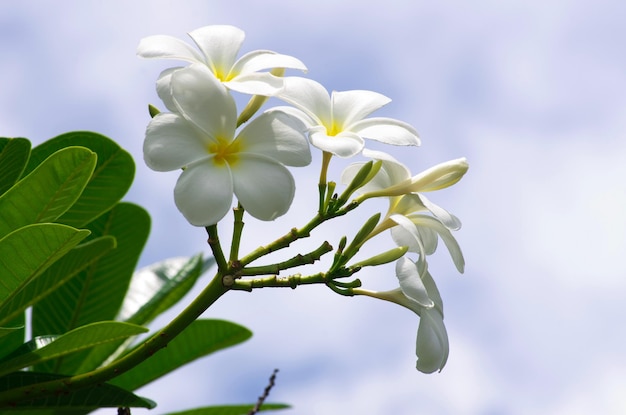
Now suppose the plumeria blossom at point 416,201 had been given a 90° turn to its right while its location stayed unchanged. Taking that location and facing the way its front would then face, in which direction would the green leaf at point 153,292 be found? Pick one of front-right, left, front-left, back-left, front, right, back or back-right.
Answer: back-right

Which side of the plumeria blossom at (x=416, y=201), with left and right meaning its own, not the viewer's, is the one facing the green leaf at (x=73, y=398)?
back

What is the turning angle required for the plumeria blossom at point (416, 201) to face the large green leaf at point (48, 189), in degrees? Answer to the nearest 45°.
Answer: approximately 180°

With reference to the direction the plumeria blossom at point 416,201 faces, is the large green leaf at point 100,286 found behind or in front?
behind

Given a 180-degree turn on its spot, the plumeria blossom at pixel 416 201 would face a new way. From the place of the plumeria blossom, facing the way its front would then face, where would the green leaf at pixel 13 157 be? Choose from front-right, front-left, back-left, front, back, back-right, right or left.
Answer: front

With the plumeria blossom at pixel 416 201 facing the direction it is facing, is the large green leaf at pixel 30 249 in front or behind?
behind

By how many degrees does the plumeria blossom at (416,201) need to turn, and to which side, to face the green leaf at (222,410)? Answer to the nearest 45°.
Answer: approximately 135° to its left

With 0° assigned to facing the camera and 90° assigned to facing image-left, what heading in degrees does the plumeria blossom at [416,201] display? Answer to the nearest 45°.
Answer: approximately 270°

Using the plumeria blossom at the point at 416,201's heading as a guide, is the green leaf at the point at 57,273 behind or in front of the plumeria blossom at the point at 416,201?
behind
